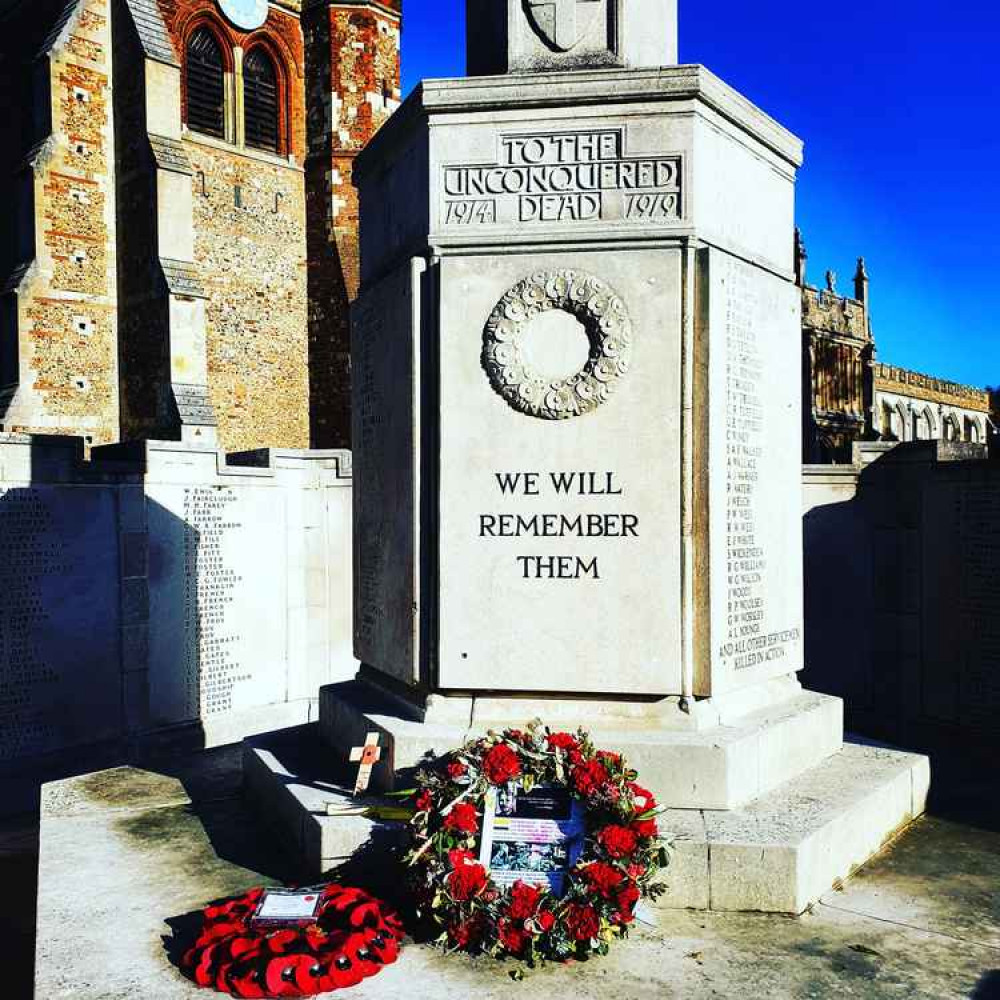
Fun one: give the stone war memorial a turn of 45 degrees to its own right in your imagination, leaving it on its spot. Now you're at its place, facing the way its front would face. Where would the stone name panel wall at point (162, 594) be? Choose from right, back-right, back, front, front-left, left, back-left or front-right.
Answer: right

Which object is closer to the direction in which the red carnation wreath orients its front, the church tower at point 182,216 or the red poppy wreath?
the red poppy wreath

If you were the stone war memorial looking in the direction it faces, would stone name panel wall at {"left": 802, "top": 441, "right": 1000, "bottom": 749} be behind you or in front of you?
behind

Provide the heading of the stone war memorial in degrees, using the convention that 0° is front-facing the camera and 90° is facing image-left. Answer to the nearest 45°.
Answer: approximately 0°

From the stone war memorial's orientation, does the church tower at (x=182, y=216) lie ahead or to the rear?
to the rear

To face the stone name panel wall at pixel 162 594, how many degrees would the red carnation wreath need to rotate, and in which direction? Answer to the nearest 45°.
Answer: approximately 135° to its right
